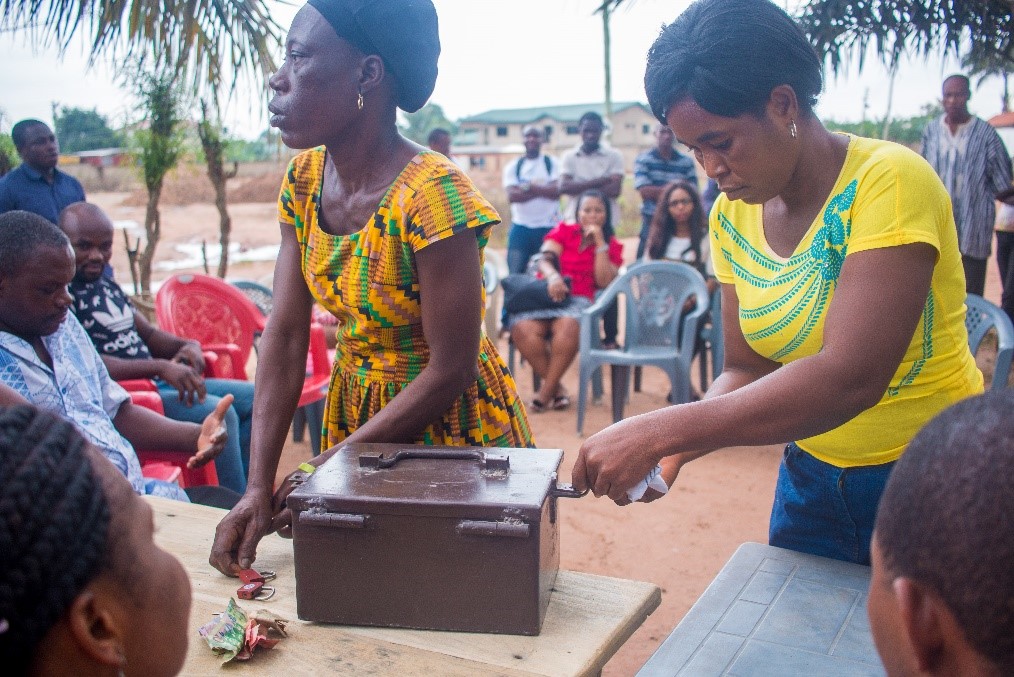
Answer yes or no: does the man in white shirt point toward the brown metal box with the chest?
yes

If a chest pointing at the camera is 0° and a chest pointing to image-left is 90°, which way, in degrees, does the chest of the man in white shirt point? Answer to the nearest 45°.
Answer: approximately 0°

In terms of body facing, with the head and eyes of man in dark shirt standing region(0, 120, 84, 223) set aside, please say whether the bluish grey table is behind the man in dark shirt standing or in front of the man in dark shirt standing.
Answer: in front

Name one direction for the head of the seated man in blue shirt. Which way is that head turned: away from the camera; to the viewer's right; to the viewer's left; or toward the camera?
to the viewer's right

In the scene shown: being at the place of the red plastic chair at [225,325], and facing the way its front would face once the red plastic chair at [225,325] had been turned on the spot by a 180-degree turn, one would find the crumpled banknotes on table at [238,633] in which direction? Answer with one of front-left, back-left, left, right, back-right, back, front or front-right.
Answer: back-left

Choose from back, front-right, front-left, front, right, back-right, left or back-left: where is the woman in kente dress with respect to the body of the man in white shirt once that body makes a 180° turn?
back

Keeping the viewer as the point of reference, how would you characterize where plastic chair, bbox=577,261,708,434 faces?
facing the viewer and to the left of the viewer

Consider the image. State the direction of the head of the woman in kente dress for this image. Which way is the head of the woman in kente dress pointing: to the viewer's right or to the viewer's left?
to the viewer's left

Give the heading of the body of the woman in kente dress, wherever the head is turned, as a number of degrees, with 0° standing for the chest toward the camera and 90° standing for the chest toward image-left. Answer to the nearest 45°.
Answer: approximately 45°

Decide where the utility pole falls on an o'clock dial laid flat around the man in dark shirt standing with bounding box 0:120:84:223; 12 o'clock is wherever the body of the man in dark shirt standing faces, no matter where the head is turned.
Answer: The utility pole is roughly at 9 o'clock from the man in dark shirt standing.

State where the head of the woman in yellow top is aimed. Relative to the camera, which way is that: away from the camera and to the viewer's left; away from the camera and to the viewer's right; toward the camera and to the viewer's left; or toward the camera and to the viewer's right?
toward the camera and to the viewer's left

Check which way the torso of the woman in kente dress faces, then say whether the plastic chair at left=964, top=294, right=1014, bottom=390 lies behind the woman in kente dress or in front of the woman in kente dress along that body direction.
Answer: behind

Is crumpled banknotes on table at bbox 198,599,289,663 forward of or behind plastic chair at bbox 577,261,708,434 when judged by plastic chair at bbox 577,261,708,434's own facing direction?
forward
